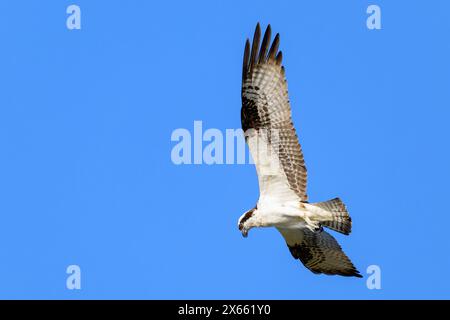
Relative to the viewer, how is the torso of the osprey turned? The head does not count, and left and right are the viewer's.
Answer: facing to the left of the viewer
